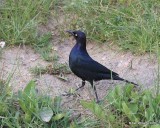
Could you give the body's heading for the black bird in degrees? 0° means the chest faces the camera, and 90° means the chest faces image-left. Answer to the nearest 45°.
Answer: approximately 90°
